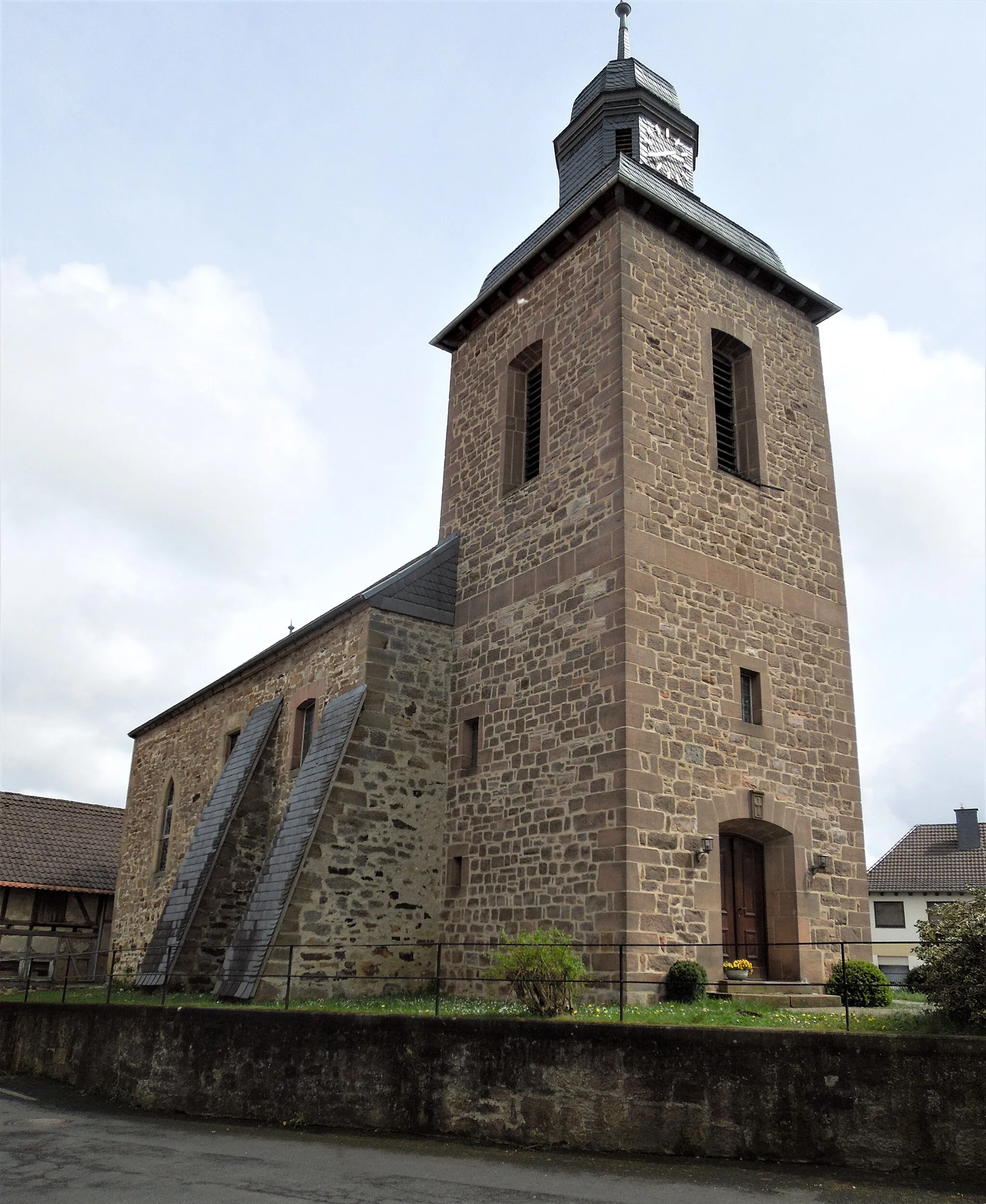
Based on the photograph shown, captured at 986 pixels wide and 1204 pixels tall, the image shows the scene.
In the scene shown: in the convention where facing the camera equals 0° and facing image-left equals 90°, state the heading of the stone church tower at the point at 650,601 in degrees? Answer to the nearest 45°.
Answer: approximately 315°
